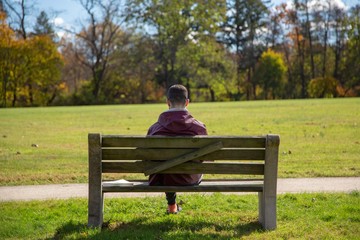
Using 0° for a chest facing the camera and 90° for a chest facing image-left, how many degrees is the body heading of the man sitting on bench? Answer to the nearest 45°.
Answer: approximately 180°

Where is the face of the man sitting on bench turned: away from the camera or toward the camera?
away from the camera

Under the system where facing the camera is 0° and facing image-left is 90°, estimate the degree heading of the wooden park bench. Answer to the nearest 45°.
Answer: approximately 180°
